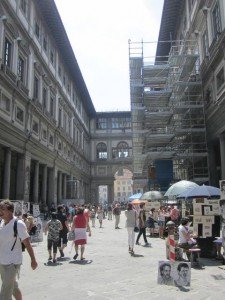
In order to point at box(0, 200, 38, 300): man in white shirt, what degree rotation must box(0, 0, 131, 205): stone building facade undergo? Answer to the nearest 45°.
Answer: approximately 90° to its right

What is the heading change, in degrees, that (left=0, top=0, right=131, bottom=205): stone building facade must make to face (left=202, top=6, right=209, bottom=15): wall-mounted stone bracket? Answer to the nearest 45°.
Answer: approximately 45° to its right

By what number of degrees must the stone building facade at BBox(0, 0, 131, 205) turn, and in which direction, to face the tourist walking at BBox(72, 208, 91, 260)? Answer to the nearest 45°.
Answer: approximately 90° to its right

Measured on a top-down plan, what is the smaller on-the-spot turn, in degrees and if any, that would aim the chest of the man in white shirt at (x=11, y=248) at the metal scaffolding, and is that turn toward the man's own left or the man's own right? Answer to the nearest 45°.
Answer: approximately 180°

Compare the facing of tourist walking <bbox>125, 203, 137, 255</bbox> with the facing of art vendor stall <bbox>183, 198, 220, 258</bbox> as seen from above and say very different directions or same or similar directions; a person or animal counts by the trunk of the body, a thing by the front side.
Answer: very different directions

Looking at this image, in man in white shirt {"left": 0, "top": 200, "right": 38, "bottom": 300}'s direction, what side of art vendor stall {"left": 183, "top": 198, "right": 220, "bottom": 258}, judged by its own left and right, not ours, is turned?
front

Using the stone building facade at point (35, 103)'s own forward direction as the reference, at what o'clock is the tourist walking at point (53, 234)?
The tourist walking is roughly at 3 o'clock from the stone building facade.

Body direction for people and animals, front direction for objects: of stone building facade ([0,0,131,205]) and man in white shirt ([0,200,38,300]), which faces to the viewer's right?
the stone building facade

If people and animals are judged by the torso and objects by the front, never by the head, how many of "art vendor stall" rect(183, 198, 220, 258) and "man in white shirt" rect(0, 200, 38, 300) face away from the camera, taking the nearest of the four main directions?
0

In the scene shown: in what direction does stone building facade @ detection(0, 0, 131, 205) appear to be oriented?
to the viewer's right
